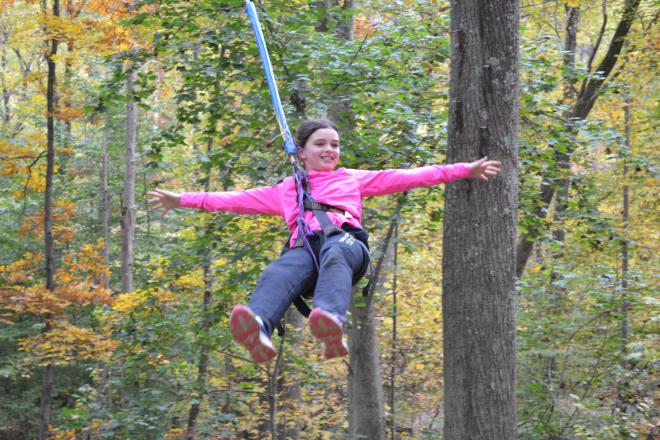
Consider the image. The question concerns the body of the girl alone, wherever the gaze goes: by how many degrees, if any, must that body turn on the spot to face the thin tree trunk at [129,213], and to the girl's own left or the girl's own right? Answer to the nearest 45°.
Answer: approximately 180°

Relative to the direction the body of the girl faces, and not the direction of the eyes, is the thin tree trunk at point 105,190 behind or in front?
behind

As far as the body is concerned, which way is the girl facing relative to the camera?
toward the camera

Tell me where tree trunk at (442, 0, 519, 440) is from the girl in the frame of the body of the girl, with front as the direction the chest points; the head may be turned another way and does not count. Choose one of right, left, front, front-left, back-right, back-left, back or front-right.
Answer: left

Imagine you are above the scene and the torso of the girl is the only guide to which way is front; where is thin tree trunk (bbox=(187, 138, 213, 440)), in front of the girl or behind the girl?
behind

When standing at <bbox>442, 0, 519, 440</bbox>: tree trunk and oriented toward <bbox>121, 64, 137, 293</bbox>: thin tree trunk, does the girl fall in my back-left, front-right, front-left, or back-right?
back-left

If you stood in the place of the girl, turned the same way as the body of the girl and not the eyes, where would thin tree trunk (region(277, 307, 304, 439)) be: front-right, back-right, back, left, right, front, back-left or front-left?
back

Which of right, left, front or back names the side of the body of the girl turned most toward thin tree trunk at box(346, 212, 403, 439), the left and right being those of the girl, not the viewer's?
back
